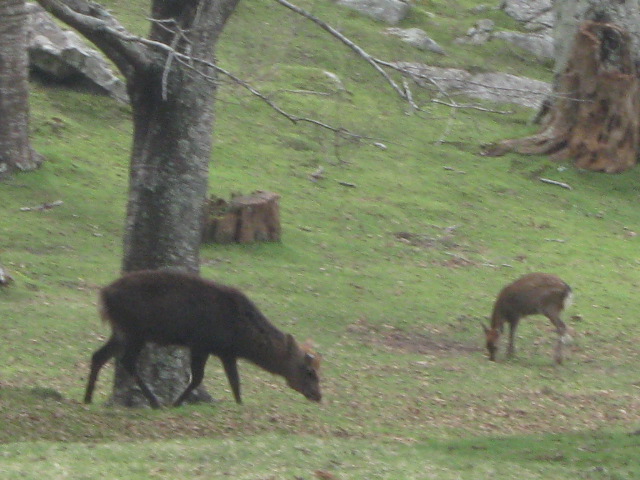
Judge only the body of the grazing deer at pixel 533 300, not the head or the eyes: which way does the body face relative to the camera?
to the viewer's left

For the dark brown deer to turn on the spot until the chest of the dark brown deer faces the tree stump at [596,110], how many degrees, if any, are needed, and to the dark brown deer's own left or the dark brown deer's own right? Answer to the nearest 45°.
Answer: approximately 45° to the dark brown deer's own left

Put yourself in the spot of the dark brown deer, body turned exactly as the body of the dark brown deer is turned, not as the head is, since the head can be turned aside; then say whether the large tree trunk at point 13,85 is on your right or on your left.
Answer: on your left

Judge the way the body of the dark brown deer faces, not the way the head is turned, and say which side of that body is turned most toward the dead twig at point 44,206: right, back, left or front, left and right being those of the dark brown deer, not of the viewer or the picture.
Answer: left

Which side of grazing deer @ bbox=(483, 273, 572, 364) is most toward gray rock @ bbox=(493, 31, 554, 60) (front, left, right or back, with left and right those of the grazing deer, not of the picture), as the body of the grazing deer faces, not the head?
right

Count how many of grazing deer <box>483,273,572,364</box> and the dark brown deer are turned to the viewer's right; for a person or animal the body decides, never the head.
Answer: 1

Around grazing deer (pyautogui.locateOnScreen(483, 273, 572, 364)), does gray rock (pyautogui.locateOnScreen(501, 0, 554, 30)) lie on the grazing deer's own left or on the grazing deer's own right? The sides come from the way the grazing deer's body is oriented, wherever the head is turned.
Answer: on the grazing deer's own right

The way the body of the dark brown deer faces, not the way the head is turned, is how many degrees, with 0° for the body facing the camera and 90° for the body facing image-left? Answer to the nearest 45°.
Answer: approximately 270°

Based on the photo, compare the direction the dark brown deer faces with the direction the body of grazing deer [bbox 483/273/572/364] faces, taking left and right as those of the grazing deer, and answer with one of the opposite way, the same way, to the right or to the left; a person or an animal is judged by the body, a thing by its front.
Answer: the opposite way

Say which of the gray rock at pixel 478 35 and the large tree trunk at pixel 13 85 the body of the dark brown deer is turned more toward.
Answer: the gray rock

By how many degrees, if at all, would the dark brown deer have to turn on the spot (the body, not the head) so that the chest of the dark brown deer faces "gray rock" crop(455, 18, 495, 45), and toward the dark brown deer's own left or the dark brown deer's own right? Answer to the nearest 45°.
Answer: approximately 90° to the dark brown deer's own left

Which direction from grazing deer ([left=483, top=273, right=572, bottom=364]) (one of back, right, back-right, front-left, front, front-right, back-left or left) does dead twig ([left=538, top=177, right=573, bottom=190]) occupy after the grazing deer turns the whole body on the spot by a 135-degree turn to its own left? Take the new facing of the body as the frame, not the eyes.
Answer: back-left
